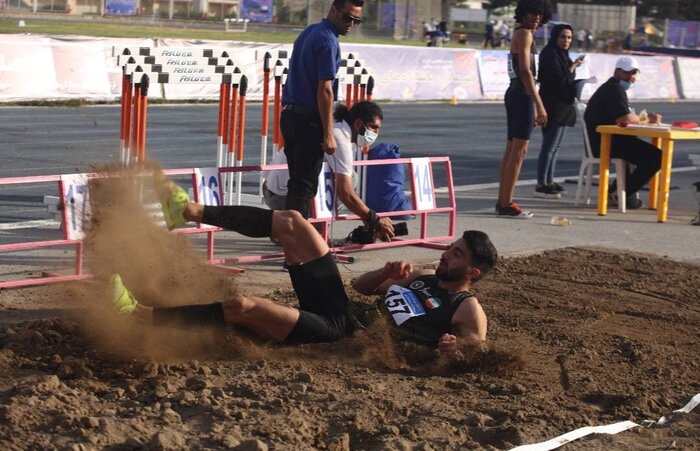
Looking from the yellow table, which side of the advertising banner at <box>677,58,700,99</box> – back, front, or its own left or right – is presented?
front

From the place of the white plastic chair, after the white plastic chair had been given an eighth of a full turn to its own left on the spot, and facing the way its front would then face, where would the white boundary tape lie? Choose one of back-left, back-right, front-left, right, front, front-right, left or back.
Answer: back-right

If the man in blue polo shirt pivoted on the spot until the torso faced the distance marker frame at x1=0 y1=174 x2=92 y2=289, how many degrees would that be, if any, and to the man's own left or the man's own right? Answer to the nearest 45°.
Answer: approximately 135° to the man's own right

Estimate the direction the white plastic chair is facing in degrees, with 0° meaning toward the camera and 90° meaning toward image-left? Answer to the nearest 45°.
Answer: approximately 270°

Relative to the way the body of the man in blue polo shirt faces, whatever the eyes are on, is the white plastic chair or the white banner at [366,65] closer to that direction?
the white plastic chair

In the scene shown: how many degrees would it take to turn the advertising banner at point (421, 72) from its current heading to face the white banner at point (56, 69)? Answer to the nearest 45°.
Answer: approximately 45° to its right

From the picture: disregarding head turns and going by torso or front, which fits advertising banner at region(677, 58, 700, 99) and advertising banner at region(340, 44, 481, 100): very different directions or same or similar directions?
same or similar directions

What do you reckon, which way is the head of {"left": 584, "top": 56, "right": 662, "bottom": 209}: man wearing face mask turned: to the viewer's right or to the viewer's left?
to the viewer's right

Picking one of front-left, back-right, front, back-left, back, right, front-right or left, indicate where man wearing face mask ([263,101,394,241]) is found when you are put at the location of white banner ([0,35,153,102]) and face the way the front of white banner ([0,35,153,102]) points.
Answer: front

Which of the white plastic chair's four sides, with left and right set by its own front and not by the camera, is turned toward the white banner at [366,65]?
left

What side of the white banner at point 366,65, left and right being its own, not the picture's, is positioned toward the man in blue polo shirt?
front

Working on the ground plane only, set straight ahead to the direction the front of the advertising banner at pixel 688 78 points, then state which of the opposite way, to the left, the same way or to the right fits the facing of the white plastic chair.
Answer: to the left
